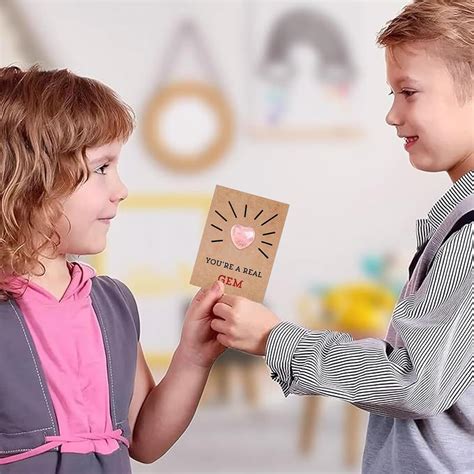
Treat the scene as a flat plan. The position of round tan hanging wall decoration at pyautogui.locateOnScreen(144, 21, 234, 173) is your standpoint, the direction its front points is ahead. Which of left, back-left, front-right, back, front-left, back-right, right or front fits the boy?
front

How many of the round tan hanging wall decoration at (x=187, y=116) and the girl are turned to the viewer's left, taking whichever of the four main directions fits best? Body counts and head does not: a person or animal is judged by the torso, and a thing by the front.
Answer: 0

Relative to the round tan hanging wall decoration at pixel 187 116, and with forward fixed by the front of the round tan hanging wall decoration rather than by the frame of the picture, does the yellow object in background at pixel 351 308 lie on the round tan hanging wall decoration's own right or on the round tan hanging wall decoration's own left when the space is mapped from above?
on the round tan hanging wall decoration's own left

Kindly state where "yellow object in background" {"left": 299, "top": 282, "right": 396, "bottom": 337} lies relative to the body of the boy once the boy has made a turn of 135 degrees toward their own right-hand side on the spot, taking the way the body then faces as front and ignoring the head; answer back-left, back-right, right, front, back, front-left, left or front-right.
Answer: front-left

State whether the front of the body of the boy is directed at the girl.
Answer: yes

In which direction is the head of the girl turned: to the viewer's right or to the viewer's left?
to the viewer's right

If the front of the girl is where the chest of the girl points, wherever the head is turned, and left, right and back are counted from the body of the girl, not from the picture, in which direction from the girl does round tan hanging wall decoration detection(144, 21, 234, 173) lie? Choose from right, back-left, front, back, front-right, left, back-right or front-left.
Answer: back-left

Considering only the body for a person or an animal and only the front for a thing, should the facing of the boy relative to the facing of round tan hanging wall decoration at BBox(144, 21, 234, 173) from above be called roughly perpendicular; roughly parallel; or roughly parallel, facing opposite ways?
roughly perpendicular

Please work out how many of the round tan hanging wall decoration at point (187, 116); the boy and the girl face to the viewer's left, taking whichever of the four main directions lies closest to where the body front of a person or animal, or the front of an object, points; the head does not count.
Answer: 1

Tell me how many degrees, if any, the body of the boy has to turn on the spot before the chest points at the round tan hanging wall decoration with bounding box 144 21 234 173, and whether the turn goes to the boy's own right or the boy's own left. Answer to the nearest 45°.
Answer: approximately 90° to the boy's own right

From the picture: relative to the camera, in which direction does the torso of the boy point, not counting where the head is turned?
to the viewer's left

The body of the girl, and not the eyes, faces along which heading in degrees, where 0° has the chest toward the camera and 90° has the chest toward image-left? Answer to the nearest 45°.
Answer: approximately 315°

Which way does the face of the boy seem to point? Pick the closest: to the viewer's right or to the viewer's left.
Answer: to the viewer's left

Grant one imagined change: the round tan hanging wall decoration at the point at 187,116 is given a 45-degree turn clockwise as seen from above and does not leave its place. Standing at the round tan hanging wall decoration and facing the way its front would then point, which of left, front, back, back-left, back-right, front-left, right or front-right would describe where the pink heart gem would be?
front-left

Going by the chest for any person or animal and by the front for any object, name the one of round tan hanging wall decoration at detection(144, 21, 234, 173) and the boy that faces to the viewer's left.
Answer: the boy

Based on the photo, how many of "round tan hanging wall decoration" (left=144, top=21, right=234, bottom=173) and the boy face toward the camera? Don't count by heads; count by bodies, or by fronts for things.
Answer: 1

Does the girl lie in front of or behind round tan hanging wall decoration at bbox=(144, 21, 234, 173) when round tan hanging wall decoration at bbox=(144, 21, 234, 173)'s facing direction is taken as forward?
in front
